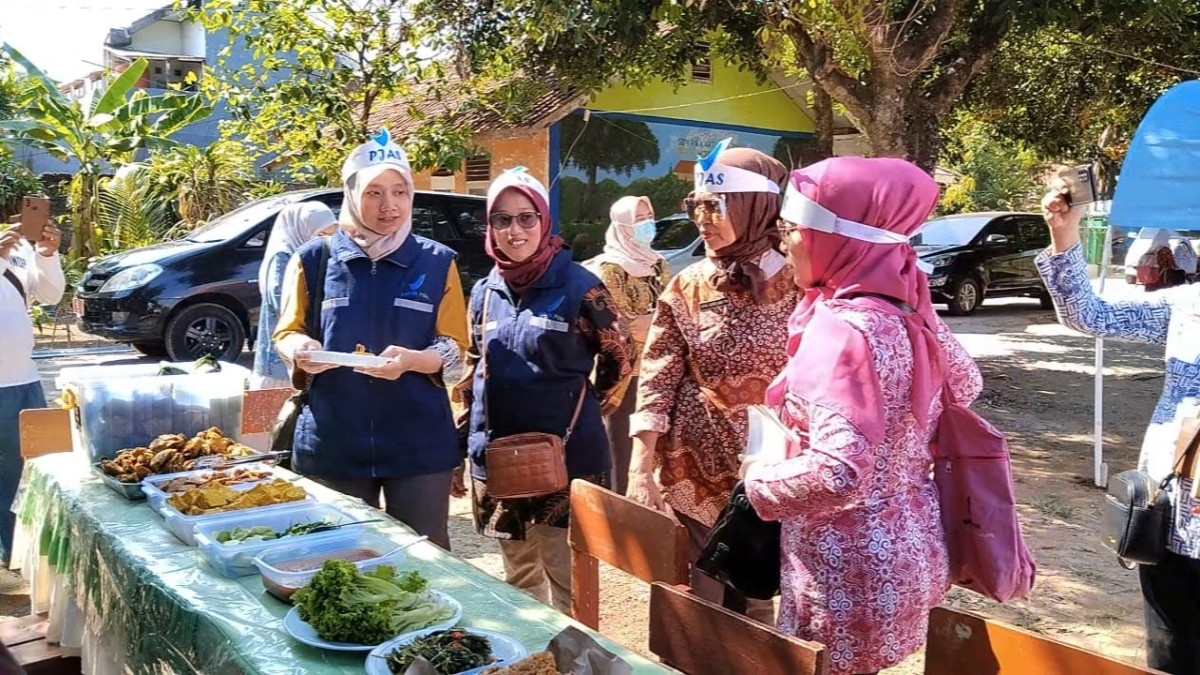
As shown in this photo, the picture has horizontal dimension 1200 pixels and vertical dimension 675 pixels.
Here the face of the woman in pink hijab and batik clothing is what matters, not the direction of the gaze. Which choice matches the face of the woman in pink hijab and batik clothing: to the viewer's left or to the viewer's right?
to the viewer's left

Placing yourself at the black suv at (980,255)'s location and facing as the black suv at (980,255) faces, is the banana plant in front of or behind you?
in front

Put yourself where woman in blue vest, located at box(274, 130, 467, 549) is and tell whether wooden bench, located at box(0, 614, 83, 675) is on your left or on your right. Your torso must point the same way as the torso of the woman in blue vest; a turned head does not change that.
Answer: on your right

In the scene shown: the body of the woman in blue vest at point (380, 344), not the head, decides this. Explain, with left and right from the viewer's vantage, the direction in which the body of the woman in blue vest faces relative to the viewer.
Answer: facing the viewer

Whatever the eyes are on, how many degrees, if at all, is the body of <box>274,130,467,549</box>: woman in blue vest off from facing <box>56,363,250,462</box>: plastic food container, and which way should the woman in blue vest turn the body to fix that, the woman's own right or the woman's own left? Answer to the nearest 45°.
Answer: approximately 135° to the woman's own right

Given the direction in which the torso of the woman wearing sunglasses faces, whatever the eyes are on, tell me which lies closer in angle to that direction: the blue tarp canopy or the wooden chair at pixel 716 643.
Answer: the wooden chair

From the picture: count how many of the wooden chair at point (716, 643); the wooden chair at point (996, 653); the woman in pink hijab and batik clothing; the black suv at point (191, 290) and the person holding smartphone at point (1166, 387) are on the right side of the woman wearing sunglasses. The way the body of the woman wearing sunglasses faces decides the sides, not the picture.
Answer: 1

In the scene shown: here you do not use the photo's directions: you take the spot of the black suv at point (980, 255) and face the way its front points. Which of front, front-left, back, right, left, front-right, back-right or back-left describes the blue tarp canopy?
front-left

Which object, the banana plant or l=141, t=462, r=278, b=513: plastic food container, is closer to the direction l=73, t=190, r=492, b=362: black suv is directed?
the plastic food container

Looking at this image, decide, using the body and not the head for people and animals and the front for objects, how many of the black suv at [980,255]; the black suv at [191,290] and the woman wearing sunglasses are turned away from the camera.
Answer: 0

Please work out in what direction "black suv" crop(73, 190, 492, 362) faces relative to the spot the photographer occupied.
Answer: facing the viewer and to the left of the viewer

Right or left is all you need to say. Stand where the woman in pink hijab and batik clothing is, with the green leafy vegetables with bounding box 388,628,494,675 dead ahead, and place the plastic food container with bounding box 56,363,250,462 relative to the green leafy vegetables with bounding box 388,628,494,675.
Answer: right

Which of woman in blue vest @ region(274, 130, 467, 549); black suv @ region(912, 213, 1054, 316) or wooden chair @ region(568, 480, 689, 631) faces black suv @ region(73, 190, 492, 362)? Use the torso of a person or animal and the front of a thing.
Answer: black suv @ region(912, 213, 1054, 316)

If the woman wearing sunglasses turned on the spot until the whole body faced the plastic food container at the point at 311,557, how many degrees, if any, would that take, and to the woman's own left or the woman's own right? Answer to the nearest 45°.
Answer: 0° — they already face it

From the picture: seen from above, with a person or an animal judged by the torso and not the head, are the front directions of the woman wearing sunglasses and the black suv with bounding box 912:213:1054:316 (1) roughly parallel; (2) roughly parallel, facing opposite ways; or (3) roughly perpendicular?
roughly parallel
